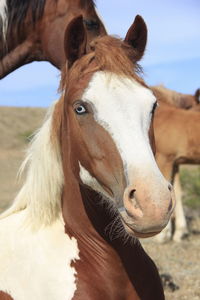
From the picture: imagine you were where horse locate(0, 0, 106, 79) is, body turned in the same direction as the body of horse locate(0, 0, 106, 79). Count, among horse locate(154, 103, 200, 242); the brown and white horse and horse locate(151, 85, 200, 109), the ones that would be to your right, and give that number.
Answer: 1

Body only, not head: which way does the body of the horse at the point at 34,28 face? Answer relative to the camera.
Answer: to the viewer's right

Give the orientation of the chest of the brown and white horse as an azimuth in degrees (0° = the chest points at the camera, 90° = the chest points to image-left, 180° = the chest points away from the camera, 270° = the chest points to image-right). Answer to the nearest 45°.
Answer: approximately 315°

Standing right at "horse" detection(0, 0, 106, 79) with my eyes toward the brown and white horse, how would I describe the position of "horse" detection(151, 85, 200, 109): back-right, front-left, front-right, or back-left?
back-left

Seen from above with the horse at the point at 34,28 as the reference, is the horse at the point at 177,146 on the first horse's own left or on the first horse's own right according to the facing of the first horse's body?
on the first horse's own left

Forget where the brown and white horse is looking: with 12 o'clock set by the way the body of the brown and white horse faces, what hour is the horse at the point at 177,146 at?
The horse is roughly at 8 o'clock from the brown and white horse.

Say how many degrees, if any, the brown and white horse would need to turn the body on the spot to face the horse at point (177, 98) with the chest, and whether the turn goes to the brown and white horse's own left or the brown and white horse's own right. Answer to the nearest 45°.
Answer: approximately 135° to the brown and white horse's own left

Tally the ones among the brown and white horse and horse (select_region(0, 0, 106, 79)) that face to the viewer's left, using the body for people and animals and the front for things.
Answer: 0

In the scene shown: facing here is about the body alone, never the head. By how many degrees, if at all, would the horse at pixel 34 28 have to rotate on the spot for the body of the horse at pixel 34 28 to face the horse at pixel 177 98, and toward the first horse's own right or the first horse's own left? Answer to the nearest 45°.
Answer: approximately 90° to the first horse's own left
